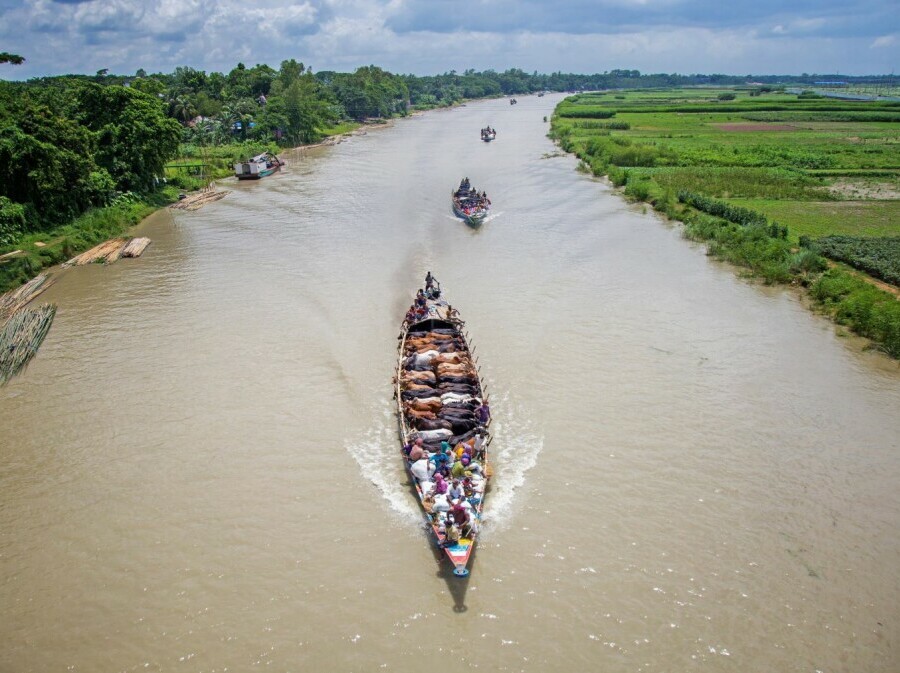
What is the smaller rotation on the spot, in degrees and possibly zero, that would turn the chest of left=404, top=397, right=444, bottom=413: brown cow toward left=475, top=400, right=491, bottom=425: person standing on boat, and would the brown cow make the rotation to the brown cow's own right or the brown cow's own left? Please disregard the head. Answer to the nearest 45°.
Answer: approximately 180°

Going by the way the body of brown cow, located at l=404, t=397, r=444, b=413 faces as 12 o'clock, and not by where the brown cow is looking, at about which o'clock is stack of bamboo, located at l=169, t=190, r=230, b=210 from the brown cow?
The stack of bamboo is roughly at 2 o'clock from the brown cow.

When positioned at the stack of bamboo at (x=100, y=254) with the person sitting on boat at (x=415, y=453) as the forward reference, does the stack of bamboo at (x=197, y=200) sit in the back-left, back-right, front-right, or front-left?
back-left

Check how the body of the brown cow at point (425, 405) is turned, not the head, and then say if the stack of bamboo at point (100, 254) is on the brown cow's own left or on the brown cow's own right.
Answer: on the brown cow's own right

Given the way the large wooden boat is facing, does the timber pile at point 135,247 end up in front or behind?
behind

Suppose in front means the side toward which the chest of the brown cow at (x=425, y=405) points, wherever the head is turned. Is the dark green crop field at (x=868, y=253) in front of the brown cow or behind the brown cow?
behind

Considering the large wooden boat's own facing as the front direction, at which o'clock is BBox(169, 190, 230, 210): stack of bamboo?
The stack of bamboo is roughly at 5 o'clock from the large wooden boat.

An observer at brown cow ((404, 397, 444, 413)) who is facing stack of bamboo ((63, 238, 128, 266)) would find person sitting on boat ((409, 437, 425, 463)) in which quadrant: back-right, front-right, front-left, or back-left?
back-left

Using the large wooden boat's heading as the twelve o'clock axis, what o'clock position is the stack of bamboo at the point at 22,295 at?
The stack of bamboo is roughly at 4 o'clock from the large wooden boat.

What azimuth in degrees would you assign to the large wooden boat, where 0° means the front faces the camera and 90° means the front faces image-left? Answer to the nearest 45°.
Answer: approximately 0°

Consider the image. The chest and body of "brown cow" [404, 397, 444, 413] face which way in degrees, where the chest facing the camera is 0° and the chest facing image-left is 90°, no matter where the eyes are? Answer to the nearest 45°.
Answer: approximately 90°

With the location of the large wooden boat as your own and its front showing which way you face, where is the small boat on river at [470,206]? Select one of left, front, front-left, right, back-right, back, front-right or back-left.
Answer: back

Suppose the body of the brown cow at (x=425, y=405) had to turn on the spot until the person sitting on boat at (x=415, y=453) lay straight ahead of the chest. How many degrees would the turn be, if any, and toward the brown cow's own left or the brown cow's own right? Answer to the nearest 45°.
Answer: approximately 90° to the brown cow's own left
